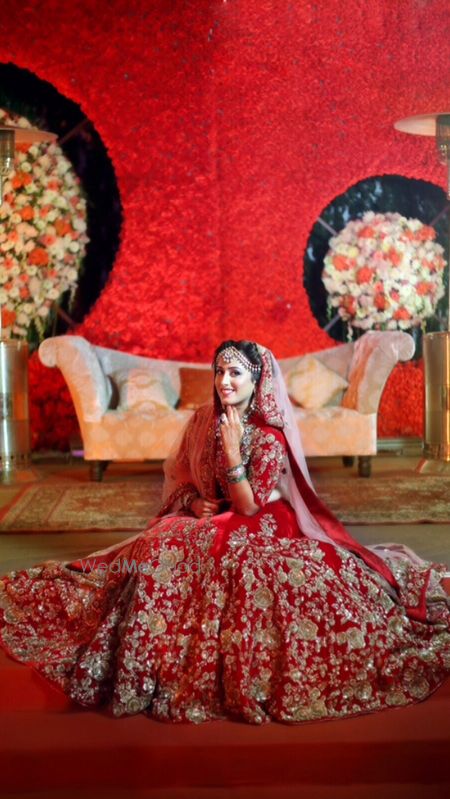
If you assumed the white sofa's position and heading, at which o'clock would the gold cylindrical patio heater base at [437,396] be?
The gold cylindrical patio heater base is roughly at 9 o'clock from the white sofa.

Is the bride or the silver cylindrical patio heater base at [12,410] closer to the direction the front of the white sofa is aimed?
the bride

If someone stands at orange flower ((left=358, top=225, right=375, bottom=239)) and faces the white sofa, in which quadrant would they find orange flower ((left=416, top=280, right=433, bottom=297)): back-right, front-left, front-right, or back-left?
back-left

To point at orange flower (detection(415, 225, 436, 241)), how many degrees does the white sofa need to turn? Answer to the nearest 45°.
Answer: approximately 135° to its left

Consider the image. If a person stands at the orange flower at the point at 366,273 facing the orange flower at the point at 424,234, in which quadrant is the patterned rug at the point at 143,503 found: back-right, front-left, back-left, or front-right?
back-right

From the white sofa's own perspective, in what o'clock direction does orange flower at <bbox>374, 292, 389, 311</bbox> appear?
The orange flower is roughly at 8 o'clock from the white sofa.

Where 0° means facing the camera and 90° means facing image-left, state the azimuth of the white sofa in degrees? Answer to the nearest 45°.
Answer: approximately 0°
